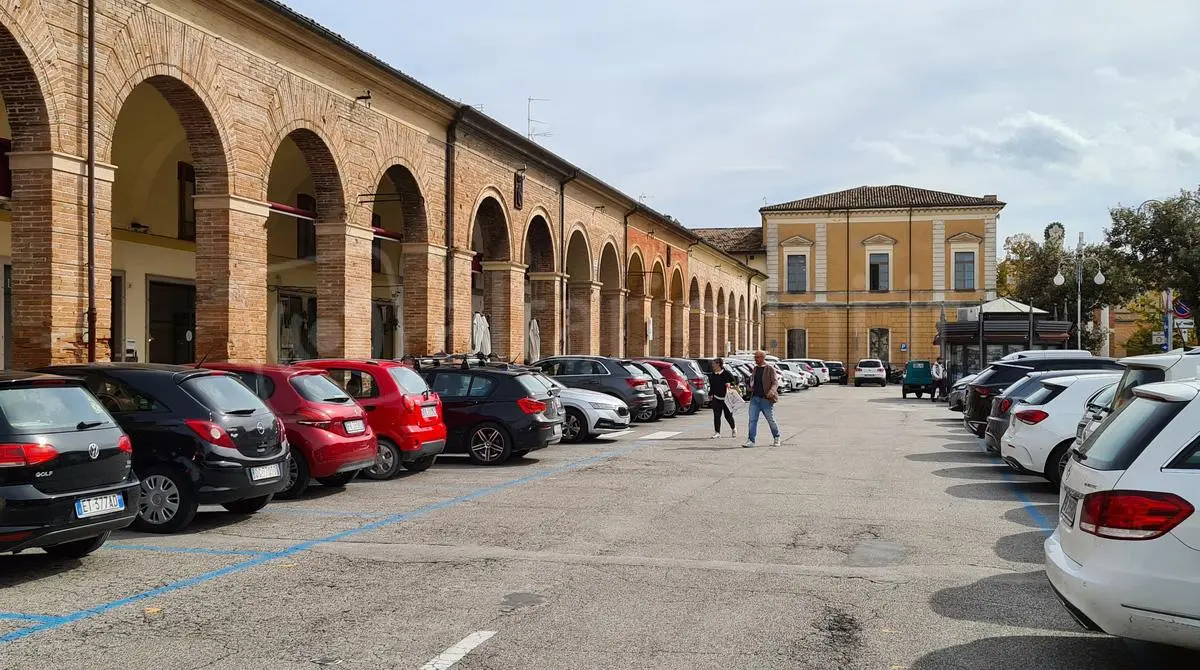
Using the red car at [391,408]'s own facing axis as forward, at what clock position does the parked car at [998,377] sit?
The parked car is roughly at 4 o'clock from the red car.

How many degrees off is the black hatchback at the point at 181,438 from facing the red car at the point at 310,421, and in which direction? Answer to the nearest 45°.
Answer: approximately 90° to its right

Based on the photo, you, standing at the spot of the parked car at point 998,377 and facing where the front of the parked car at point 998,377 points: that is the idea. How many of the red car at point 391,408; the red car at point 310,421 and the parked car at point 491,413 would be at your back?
3

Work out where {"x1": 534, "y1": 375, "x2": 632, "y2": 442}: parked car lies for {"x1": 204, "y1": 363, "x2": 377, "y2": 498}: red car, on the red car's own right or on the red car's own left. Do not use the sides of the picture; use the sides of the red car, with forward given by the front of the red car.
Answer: on the red car's own right

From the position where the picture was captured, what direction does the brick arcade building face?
facing the viewer and to the right of the viewer

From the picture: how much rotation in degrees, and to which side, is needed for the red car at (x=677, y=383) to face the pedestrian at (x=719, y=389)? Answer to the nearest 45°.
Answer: approximately 135° to its left

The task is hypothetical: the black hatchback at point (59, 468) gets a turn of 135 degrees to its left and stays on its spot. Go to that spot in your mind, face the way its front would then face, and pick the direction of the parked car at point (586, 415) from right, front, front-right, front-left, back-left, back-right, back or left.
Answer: back-left

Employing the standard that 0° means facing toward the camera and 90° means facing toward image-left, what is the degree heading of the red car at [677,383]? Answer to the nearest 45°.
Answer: approximately 135°

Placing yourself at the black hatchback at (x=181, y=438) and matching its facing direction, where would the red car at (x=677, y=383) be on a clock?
The red car is roughly at 3 o'clock from the black hatchback.

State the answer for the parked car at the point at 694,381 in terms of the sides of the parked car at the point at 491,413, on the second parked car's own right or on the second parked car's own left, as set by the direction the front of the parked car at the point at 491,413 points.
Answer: on the second parked car's own right

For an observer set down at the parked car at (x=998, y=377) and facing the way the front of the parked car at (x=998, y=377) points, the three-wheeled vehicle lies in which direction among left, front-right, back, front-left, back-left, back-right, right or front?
front-left

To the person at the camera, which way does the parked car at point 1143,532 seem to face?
facing away from the viewer and to the right of the viewer

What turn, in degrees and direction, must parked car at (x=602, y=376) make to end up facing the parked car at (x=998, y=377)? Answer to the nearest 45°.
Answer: approximately 180°

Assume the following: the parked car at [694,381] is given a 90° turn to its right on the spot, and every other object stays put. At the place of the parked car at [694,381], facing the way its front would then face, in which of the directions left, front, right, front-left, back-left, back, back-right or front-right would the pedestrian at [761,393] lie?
back-right

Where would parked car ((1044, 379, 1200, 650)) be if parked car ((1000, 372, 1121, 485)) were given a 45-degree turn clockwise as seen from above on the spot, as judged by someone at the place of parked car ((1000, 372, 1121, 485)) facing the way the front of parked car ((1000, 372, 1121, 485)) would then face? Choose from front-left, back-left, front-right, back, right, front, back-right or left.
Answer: right
